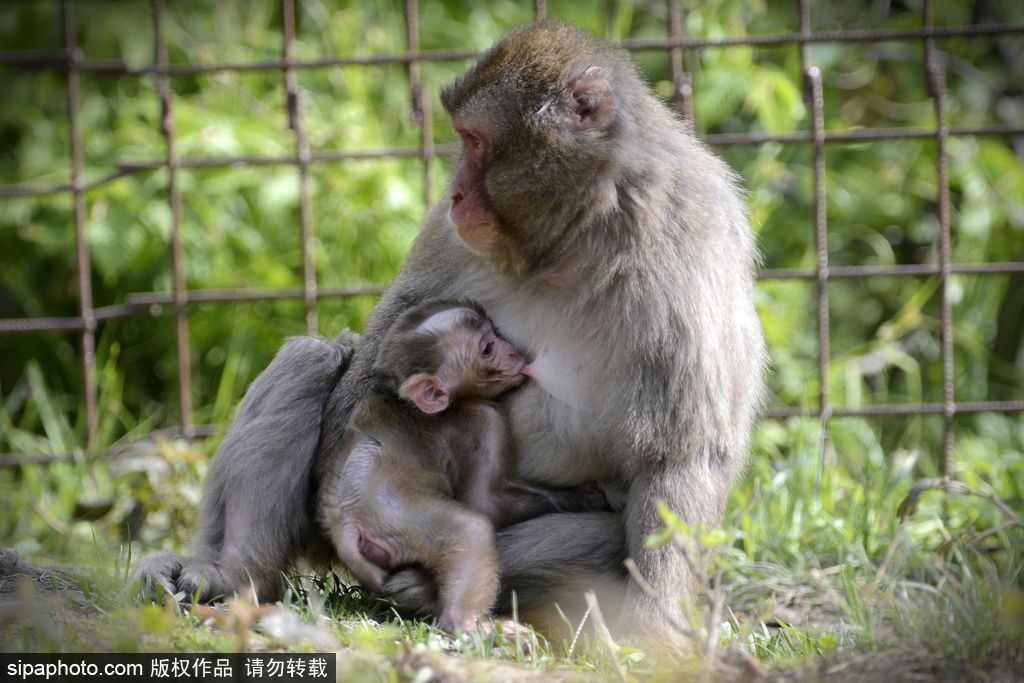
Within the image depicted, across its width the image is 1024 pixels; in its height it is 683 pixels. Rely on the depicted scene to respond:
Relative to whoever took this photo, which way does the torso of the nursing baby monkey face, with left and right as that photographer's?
facing to the right of the viewer

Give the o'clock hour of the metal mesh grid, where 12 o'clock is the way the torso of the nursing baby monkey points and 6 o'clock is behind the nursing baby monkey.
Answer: The metal mesh grid is roughly at 9 o'clock from the nursing baby monkey.
